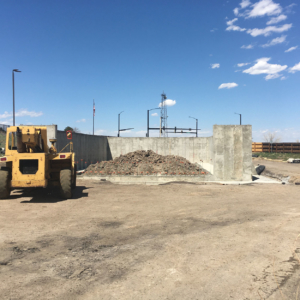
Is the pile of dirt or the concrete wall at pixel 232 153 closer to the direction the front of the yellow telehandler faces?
the pile of dirt

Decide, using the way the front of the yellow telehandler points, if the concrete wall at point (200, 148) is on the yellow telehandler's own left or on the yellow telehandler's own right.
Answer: on the yellow telehandler's own right

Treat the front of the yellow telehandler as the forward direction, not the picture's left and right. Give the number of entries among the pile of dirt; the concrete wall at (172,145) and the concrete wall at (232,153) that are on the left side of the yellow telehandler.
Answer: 0

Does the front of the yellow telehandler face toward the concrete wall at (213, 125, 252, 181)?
no

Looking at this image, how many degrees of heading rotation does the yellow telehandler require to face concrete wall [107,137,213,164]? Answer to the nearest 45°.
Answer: approximately 45° to its right

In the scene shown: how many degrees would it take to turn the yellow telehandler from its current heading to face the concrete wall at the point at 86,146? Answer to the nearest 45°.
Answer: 0° — it already faces it

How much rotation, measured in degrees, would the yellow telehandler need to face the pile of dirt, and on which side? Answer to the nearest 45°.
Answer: approximately 45° to its right

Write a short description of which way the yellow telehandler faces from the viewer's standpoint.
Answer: facing away from the viewer

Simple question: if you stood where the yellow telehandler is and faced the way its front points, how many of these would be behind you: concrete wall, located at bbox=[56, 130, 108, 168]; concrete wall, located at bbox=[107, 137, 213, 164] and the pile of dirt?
0
